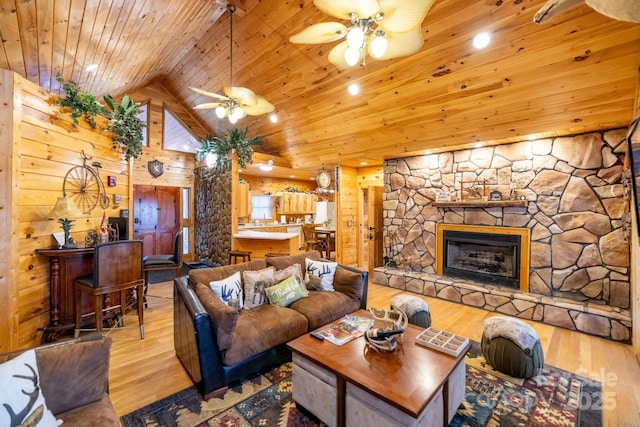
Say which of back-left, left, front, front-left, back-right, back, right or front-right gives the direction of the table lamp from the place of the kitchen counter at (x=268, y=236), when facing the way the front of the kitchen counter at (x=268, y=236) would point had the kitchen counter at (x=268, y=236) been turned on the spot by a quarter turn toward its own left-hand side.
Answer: back-right

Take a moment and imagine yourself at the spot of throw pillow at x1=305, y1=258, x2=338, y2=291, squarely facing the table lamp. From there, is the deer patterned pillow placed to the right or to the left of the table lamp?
left

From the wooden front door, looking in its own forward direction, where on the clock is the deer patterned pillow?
The deer patterned pillow is roughly at 12 o'clock from the wooden front door.

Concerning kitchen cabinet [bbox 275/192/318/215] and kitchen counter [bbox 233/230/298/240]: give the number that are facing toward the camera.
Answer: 2

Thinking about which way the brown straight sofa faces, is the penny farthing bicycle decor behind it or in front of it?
behind

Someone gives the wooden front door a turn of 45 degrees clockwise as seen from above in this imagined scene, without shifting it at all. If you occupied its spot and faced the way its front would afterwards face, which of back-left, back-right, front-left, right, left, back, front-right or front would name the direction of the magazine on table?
front-left

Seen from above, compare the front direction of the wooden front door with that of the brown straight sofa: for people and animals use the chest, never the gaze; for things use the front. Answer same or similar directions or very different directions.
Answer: same or similar directions

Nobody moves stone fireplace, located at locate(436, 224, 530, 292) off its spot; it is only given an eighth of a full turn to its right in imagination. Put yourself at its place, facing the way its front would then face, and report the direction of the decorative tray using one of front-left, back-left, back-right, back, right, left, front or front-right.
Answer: left

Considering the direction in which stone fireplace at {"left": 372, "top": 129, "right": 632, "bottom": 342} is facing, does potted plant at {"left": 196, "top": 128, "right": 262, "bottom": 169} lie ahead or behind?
ahead

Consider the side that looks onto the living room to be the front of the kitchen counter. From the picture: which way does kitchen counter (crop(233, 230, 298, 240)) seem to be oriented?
toward the camera

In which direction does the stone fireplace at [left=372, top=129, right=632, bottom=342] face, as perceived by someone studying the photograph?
facing the viewer and to the left of the viewer

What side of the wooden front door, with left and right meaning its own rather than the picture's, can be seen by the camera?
front

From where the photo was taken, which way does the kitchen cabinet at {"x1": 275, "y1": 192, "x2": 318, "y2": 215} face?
toward the camera

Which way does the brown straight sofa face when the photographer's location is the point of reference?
facing the viewer and to the right of the viewer

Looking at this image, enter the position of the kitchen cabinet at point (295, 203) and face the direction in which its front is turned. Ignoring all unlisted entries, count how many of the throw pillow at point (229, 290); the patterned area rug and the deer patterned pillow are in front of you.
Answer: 3

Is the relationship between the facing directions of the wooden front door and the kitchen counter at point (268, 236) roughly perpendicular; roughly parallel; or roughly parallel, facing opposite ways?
roughly parallel

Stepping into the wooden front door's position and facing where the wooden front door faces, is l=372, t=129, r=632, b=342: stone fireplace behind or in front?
in front
